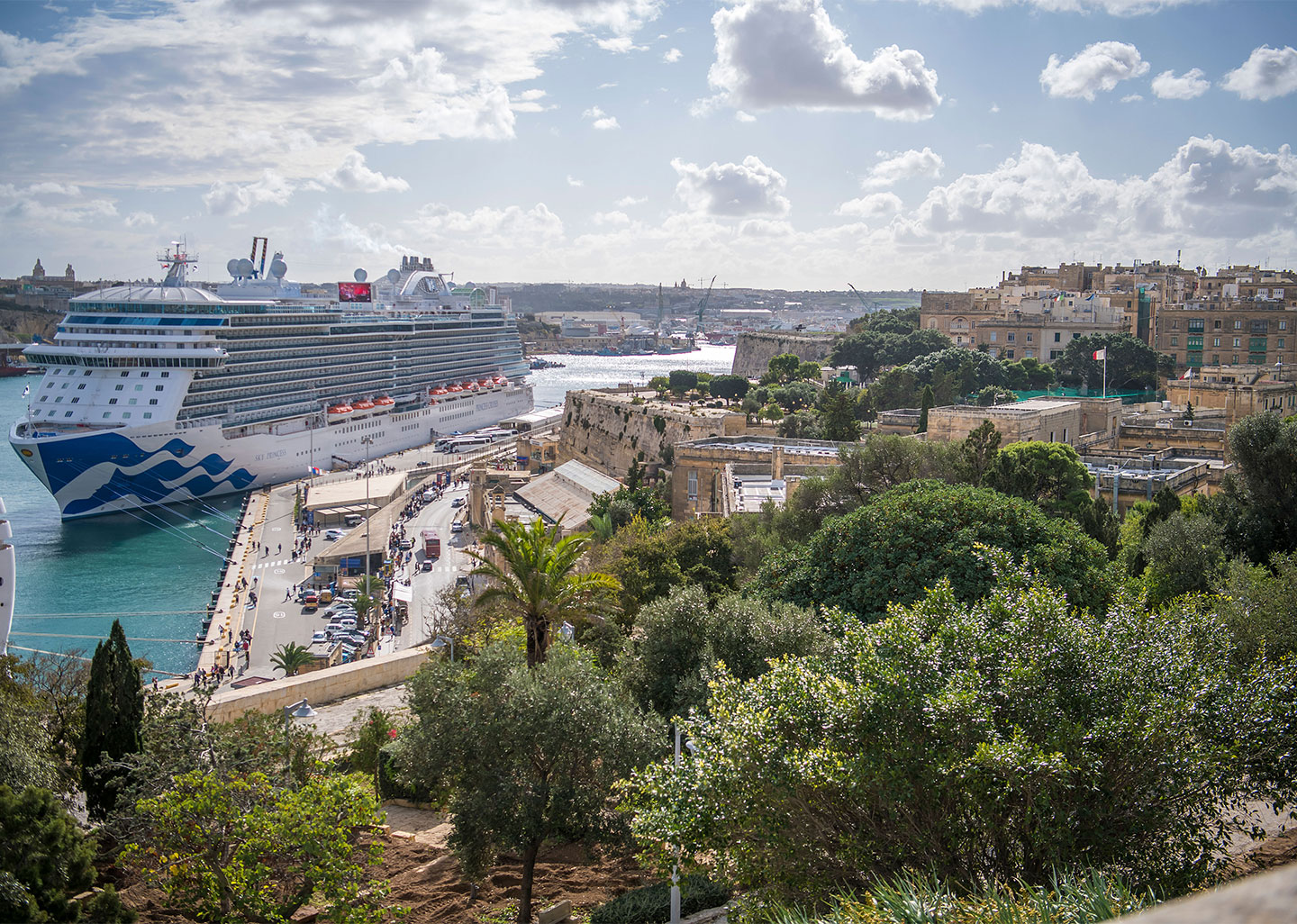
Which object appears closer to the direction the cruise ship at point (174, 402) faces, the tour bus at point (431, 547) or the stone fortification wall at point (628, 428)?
the tour bus

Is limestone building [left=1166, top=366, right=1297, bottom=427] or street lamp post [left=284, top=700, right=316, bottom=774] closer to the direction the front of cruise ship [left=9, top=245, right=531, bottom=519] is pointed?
the street lamp post

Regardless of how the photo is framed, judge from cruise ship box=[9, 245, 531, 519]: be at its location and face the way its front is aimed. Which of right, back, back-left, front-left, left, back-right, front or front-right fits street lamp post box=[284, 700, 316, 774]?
front-left

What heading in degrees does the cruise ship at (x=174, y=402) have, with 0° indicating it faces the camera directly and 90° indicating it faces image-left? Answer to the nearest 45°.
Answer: approximately 45°

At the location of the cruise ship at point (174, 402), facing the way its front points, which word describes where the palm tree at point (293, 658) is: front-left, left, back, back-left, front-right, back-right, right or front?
front-left

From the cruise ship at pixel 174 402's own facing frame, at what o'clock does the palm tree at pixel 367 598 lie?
The palm tree is roughly at 10 o'clock from the cruise ship.
